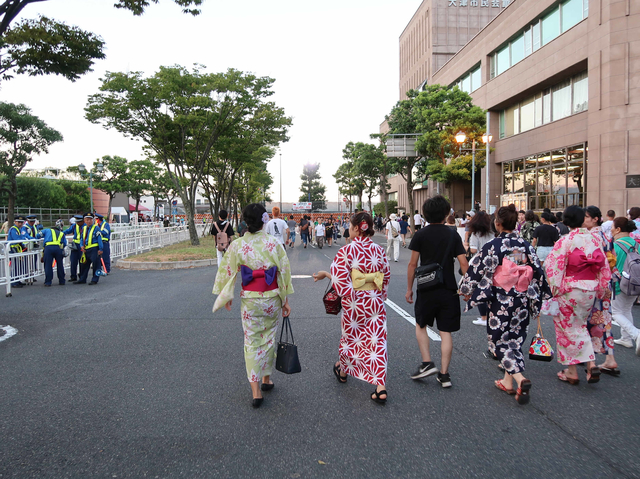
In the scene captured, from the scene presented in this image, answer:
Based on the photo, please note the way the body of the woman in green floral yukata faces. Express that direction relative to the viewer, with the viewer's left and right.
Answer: facing away from the viewer

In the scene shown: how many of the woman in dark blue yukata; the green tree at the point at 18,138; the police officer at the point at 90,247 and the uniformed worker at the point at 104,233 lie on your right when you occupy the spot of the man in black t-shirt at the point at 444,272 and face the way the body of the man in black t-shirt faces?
1

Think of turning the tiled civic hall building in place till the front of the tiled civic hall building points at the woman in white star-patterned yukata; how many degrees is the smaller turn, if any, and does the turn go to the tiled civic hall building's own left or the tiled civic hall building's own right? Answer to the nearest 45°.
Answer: approximately 45° to the tiled civic hall building's own left

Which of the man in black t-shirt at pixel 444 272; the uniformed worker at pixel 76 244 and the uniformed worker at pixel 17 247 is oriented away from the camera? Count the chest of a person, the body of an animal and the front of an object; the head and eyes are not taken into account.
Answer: the man in black t-shirt

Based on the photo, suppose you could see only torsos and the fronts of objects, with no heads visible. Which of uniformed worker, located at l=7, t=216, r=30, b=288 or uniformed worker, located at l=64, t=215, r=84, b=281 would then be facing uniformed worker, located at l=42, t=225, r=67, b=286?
uniformed worker, located at l=7, t=216, r=30, b=288

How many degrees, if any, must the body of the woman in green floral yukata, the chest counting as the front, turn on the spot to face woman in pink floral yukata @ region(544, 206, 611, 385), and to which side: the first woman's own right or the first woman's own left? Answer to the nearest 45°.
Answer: approximately 90° to the first woman's own right

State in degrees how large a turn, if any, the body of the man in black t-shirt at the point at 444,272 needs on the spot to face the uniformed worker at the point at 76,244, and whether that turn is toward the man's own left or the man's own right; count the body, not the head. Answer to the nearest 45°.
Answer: approximately 45° to the man's own left

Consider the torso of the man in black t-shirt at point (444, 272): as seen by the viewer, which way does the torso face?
away from the camera

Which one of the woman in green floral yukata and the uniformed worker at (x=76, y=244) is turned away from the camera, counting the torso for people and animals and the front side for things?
the woman in green floral yukata

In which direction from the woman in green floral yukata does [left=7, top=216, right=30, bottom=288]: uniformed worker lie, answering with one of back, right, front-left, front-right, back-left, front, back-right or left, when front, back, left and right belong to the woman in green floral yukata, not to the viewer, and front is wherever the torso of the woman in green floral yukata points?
front-left

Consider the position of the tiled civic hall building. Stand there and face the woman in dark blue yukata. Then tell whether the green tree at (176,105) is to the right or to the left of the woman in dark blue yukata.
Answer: right

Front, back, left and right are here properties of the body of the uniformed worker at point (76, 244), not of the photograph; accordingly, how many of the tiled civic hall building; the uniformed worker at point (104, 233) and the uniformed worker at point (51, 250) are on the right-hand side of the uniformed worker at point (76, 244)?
1

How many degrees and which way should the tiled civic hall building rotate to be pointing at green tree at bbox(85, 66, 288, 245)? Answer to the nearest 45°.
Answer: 0° — it already faces it

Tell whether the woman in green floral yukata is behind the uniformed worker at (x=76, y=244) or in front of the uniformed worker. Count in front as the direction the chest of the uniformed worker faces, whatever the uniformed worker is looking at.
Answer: in front

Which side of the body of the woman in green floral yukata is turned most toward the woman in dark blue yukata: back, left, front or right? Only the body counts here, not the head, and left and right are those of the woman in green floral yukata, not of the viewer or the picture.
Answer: right

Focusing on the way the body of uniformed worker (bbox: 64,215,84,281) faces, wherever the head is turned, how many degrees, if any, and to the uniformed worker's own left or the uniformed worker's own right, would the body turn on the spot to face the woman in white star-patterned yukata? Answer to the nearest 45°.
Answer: approximately 45° to the uniformed worker's own right

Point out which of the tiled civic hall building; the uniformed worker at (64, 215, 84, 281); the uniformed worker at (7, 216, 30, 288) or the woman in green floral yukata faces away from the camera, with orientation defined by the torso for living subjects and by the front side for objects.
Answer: the woman in green floral yukata

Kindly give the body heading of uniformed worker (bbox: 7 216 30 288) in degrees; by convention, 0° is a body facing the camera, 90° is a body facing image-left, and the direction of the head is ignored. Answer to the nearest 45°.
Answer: approximately 315°
